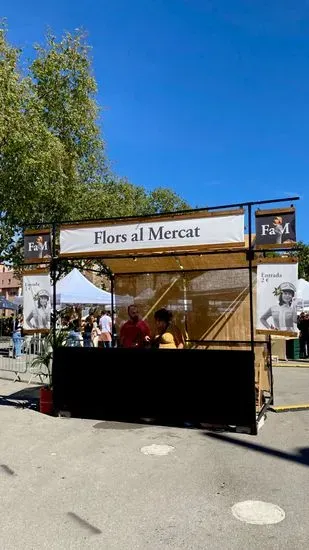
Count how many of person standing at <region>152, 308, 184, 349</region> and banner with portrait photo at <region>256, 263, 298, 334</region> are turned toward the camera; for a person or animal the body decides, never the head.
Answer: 1

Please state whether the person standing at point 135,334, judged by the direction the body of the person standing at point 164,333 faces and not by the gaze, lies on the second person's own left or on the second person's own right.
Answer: on the second person's own right

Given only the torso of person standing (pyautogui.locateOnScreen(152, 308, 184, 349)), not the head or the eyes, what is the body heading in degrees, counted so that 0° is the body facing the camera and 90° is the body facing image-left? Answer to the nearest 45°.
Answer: approximately 90°

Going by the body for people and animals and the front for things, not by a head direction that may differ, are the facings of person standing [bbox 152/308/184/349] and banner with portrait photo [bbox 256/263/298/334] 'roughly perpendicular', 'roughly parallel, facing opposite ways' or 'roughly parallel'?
roughly perpendicular

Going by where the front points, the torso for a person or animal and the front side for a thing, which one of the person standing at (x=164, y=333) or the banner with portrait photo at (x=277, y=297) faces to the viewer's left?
the person standing

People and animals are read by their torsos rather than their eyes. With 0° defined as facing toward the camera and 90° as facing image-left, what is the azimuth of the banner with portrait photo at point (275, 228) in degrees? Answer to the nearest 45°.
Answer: approximately 0°

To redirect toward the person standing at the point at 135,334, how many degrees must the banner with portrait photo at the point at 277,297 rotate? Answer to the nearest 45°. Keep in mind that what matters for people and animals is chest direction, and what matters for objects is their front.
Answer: approximately 135° to its right

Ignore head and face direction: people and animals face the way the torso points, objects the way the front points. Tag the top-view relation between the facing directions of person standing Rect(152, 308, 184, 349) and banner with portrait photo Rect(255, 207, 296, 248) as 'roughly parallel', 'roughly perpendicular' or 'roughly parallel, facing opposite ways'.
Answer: roughly perpendicular

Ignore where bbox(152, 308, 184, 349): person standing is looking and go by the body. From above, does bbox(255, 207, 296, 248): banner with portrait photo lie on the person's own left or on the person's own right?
on the person's own left

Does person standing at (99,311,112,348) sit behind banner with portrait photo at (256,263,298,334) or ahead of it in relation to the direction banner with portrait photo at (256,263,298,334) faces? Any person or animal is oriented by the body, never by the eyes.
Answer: behind

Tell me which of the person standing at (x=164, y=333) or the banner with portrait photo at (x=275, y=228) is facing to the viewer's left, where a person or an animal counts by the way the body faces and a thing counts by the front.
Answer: the person standing
